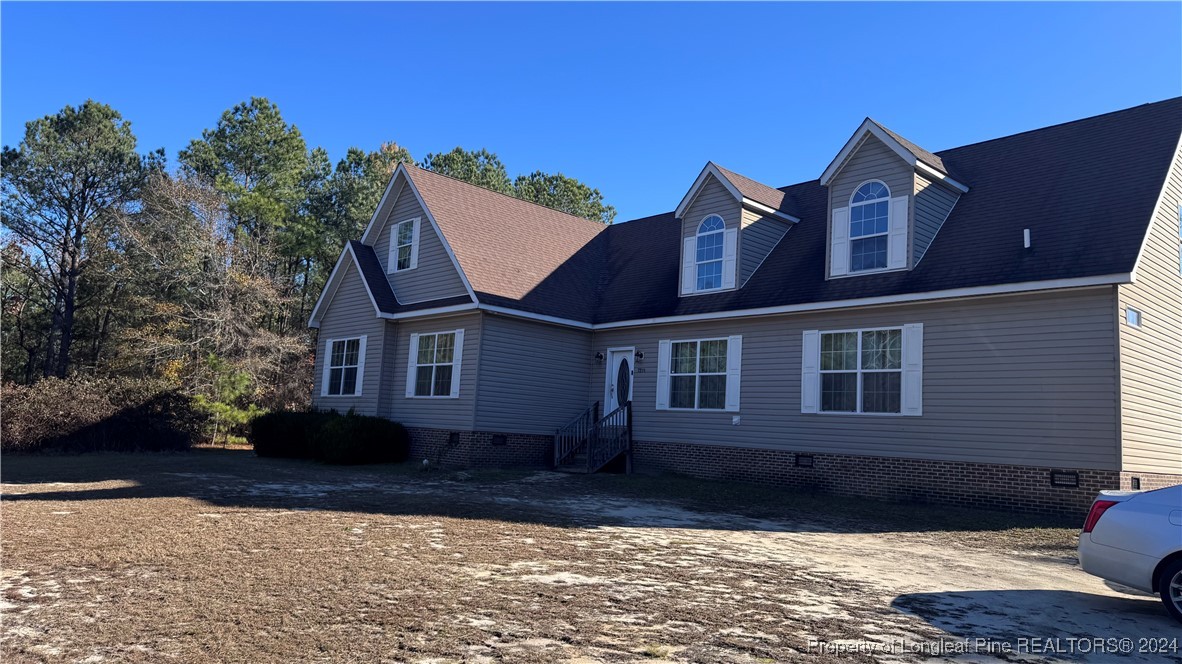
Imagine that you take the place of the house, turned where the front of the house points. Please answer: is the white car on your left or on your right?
on your left

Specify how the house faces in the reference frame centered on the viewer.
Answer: facing the viewer and to the left of the viewer

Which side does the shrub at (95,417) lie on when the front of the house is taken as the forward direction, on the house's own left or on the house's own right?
on the house's own right
